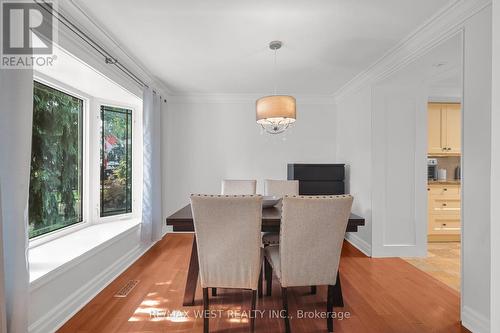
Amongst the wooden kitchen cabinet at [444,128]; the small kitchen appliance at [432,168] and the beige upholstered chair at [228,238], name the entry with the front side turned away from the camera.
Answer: the beige upholstered chair

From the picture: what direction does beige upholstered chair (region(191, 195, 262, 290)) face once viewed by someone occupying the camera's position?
facing away from the viewer

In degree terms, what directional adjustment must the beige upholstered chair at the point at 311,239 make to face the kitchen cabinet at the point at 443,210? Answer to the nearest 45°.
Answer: approximately 90° to its right

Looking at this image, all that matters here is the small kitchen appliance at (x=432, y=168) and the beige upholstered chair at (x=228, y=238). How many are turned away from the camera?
1

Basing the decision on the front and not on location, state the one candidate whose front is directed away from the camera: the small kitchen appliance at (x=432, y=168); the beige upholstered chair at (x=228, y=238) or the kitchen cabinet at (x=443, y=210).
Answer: the beige upholstered chair

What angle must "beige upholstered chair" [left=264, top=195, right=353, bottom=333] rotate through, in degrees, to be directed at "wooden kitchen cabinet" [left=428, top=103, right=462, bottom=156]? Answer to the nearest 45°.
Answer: approximately 90° to its right

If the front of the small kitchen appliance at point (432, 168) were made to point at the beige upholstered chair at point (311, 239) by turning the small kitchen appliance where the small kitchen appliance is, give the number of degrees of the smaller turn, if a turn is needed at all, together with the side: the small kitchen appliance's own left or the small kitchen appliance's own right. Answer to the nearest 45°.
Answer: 0° — it already faces it

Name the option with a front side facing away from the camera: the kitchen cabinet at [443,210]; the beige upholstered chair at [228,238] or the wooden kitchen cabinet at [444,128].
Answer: the beige upholstered chair

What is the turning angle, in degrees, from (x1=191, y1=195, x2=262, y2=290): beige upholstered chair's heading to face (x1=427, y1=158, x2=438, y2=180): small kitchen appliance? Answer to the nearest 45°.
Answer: approximately 45° to its right

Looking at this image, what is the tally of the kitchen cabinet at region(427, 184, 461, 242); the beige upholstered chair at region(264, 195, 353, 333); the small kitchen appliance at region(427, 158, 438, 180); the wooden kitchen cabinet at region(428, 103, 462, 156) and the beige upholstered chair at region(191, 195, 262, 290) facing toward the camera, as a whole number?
3
